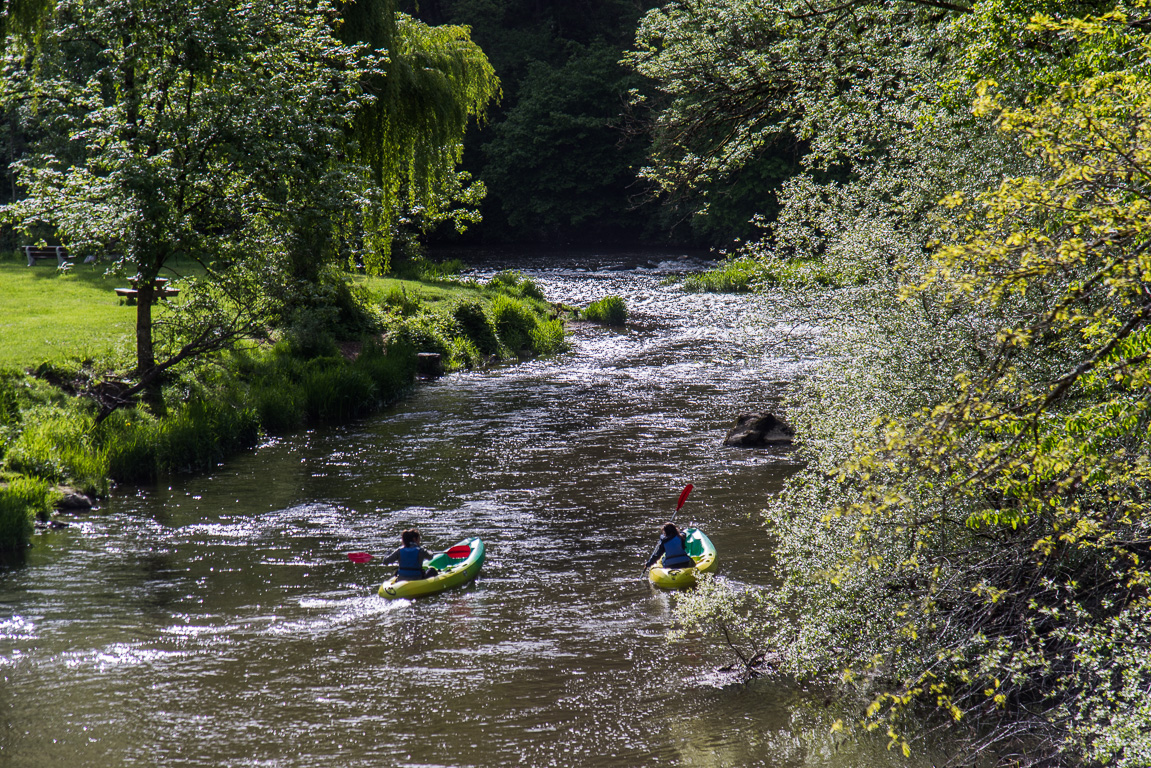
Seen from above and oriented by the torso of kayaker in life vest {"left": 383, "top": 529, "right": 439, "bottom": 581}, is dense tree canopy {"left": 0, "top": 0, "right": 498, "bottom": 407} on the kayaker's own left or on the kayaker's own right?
on the kayaker's own left

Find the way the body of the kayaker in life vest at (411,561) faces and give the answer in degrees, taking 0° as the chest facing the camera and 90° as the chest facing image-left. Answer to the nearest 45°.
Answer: approximately 225°

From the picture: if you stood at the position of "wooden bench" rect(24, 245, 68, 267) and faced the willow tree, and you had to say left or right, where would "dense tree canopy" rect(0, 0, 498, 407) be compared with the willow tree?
right

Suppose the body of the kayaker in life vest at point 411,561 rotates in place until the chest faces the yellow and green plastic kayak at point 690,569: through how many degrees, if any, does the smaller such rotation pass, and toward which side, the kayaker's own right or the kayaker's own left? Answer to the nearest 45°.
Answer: approximately 45° to the kayaker's own right

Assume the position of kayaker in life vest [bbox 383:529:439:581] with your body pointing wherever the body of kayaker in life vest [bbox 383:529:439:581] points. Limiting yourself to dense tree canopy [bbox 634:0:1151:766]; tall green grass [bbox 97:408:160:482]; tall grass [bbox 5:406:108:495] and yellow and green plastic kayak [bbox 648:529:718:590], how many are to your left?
2

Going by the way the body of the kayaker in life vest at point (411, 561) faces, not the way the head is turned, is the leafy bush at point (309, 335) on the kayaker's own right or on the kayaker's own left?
on the kayaker's own left

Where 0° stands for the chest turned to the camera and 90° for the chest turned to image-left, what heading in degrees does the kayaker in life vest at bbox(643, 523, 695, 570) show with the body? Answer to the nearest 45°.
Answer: approximately 180°

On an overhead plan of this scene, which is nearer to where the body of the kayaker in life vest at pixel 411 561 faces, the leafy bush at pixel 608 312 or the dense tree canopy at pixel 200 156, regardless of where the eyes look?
the leafy bush
